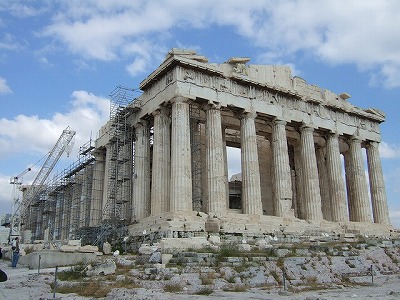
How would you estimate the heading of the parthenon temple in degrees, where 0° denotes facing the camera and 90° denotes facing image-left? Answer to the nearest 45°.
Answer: approximately 315°
